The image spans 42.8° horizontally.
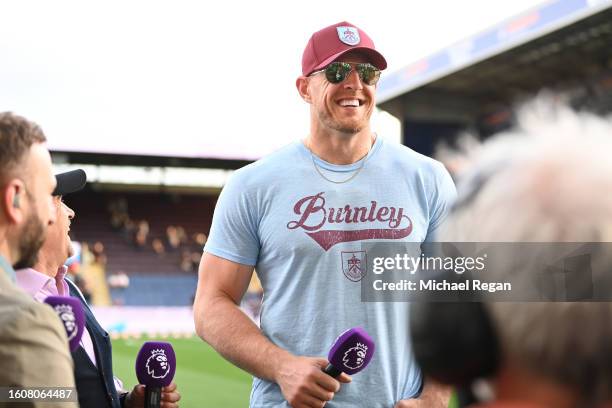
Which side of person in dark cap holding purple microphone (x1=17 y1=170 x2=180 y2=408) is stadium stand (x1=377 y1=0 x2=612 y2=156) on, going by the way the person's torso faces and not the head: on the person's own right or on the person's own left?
on the person's own left

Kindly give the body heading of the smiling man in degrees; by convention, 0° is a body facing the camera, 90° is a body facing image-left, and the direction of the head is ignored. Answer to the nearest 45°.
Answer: approximately 315°

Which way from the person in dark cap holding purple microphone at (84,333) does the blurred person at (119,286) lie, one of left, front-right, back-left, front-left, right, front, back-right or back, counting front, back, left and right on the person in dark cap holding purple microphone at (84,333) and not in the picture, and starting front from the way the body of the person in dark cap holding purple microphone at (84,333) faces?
left

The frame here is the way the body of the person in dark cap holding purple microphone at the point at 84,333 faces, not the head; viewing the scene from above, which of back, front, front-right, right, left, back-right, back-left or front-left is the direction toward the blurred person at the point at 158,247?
left

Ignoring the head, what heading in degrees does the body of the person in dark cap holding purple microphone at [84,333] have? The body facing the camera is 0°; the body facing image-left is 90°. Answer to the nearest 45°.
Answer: approximately 270°

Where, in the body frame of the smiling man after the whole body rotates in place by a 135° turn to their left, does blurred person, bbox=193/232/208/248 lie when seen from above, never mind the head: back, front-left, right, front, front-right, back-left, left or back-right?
front

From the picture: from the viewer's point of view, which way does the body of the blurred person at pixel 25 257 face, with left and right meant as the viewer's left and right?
facing away from the viewer and to the right of the viewer

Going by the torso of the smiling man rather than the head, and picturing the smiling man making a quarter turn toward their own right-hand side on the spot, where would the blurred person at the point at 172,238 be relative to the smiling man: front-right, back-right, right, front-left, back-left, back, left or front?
back-right

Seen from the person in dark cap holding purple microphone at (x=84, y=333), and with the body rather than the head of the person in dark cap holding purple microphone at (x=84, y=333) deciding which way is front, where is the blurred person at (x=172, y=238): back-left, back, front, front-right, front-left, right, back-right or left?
left

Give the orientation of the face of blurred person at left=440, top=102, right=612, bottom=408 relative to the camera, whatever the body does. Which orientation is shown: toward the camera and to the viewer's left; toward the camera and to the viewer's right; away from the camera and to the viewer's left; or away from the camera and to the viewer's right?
away from the camera and to the viewer's left

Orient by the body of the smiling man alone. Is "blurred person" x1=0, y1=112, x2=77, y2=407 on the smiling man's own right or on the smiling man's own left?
on the smiling man's own right

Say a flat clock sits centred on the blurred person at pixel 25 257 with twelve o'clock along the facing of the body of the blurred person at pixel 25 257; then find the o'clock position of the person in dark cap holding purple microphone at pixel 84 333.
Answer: the person in dark cap holding purple microphone at pixel 84 333 is roughly at 11 o'clock from the blurred person at pixel 25 257.

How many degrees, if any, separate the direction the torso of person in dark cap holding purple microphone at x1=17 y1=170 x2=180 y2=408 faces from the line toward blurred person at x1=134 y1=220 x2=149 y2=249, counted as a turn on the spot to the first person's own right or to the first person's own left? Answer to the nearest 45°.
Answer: approximately 90° to the first person's own left

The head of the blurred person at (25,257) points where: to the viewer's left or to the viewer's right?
to the viewer's right
